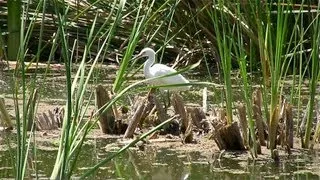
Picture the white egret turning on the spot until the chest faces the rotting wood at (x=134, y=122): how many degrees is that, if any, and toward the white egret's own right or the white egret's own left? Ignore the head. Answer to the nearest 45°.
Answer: approximately 90° to the white egret's own left

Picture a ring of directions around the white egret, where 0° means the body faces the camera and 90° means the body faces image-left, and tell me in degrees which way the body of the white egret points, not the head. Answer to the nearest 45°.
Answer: approximately 90°

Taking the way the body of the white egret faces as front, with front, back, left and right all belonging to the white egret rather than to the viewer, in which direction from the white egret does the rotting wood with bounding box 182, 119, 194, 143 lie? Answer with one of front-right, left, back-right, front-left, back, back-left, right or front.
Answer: left

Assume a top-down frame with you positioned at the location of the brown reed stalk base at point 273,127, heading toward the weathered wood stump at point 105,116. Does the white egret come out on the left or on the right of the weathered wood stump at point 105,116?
right

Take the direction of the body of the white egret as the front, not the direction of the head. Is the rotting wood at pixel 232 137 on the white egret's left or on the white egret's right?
on the white egret's left
